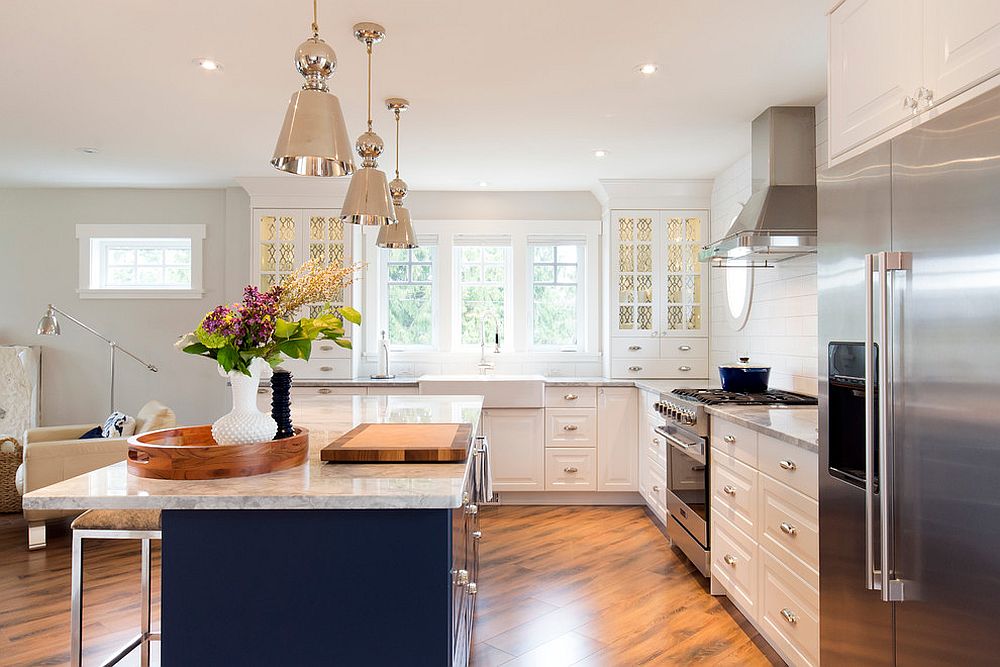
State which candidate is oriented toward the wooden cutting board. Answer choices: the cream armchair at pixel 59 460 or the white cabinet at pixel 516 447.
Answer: the white cabinet

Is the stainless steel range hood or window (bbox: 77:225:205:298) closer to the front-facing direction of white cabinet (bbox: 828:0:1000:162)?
the window

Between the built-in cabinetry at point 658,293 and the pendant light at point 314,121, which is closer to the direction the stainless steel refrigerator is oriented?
the pendant light

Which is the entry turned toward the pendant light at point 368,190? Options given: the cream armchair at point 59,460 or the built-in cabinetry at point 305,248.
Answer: the built-in cabinetry

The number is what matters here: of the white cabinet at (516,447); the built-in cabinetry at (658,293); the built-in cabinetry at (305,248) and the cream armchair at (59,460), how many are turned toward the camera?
3

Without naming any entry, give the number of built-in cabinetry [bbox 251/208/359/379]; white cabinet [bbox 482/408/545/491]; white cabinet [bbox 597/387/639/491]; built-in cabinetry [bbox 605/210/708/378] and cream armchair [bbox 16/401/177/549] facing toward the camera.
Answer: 4

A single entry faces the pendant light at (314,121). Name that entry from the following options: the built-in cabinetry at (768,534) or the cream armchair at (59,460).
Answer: the built-in cabinetry

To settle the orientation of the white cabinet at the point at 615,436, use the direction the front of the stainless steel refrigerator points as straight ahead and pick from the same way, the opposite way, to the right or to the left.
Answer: to the left

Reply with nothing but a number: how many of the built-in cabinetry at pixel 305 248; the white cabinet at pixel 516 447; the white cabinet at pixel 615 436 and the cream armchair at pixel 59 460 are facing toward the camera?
3

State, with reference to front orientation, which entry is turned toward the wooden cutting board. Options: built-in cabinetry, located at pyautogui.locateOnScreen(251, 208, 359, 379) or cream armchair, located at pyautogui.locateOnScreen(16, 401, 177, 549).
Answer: the built-in cabinetry
